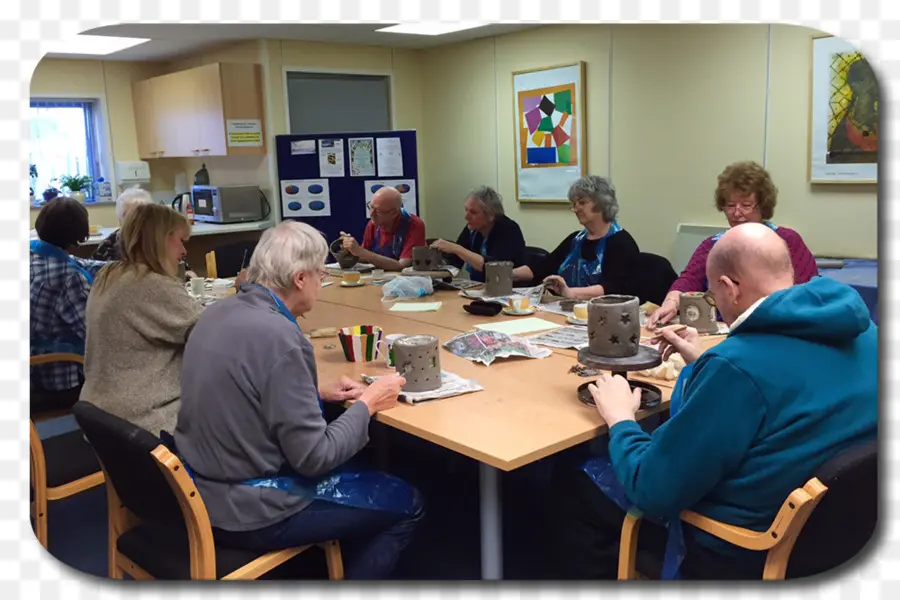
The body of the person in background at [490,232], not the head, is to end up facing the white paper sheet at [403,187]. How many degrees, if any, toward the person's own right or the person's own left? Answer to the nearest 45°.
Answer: approximately 135° to the person's own right

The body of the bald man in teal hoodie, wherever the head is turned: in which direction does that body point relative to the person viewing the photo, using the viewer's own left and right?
facing away from the viewer and to the left of the viewer

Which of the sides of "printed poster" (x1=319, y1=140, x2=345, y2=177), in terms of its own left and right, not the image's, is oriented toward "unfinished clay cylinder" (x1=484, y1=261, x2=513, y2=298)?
front

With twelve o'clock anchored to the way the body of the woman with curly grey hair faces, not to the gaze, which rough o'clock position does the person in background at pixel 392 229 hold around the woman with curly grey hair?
The person in background is roughly at 3 o'clock from the woman with curly grey hair.

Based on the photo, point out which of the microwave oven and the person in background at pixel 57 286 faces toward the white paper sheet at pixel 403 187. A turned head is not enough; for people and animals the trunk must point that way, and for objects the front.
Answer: the person in background

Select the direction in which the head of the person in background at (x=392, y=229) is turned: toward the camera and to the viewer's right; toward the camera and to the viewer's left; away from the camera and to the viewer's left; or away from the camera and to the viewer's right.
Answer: toward the camera and to the viewer's left

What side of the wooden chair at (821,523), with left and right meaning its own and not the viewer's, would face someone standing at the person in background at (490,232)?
front

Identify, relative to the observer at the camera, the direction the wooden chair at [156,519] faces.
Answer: facing away from the viewer and to the right of the viewer

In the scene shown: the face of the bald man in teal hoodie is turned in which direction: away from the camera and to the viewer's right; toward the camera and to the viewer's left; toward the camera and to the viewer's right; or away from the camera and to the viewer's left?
away from the camera and to the viewer's left

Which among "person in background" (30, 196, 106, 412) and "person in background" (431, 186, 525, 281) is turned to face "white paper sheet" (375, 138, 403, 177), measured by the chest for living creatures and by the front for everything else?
"person in background" (30, 196, 106, 412)

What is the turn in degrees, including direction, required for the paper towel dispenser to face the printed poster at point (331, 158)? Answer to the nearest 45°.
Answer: approximately 45° to its left

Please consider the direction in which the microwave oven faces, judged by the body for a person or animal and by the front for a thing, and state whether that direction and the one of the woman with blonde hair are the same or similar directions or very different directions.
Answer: very different directions

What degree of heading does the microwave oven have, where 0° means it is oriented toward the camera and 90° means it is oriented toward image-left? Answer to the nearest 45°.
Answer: approximately 45°

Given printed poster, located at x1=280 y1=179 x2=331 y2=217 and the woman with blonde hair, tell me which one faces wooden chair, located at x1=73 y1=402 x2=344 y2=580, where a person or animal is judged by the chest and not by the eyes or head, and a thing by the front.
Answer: the printed poster

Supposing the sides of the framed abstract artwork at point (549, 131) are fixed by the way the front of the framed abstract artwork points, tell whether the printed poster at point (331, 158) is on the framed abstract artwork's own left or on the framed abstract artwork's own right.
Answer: on the framed abstract artwork's own right

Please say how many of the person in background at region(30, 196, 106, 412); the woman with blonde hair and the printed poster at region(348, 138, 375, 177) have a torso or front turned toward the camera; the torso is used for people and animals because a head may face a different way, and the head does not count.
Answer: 1
